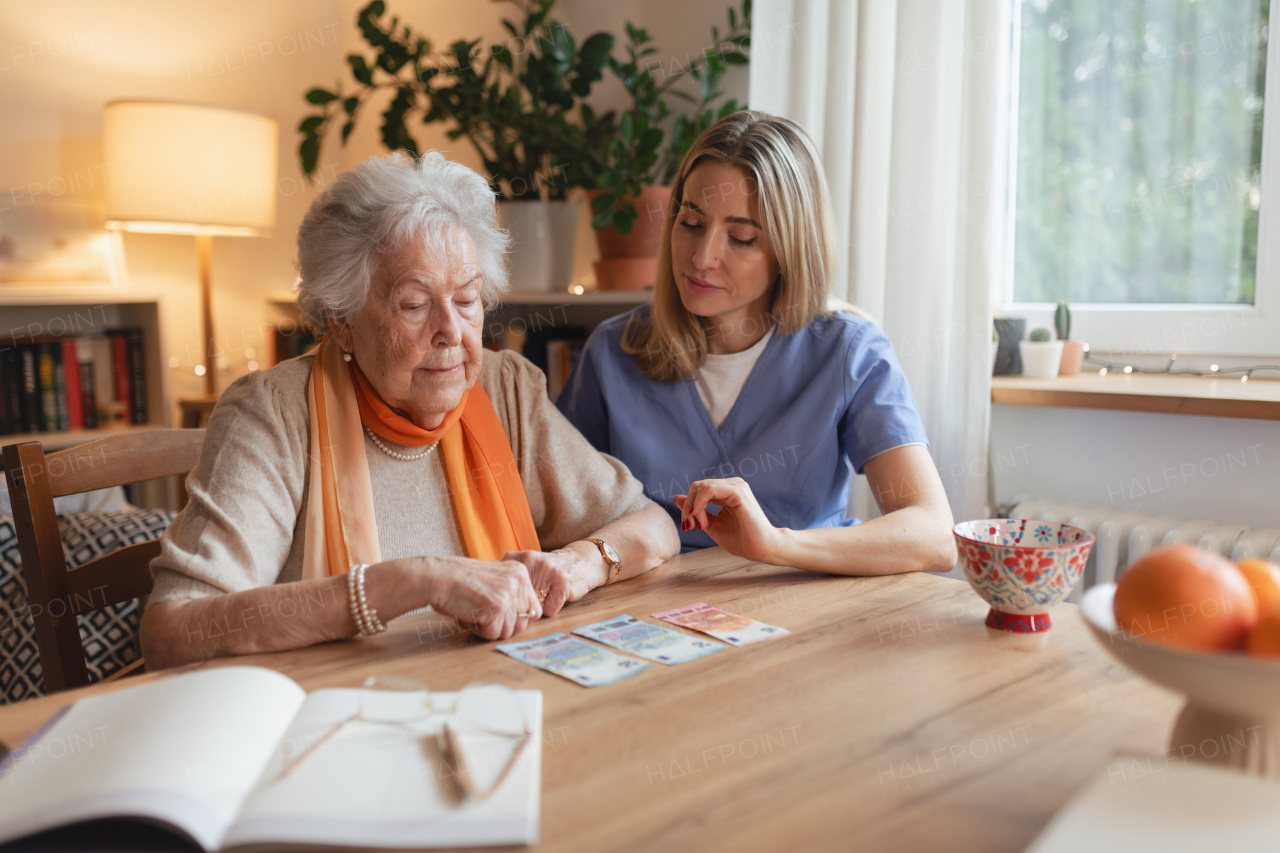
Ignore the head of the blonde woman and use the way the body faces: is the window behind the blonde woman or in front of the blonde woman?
behind

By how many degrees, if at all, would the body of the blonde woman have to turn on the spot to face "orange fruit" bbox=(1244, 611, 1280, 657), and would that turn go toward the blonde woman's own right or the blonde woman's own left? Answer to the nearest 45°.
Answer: approximately 45° to the blonde woman's own left

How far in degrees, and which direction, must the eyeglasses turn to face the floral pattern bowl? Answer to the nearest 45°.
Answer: approximately 45° to its right

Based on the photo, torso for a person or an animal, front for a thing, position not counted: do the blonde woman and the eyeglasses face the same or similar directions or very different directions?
very different directions

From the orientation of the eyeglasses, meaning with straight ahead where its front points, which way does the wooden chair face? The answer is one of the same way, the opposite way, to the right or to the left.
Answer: to the right

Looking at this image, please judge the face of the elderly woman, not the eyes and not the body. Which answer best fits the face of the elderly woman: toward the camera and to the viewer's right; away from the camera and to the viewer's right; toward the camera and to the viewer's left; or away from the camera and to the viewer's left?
toward the camera and to the viewer's right

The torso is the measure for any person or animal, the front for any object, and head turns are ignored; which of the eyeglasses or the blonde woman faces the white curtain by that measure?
the eyeglasses

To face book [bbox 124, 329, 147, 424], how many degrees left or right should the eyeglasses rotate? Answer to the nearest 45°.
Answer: approximately 45° to its left

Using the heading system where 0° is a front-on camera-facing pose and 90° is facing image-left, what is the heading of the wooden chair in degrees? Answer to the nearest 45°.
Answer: approximately 315°

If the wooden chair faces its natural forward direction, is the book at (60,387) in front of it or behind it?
behind

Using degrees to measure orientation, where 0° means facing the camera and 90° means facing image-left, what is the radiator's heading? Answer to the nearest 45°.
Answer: approximately 45°

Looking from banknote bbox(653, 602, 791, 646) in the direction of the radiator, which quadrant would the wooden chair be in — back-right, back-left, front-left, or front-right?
back-left
